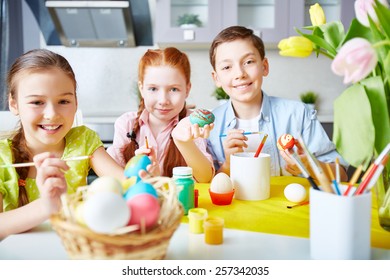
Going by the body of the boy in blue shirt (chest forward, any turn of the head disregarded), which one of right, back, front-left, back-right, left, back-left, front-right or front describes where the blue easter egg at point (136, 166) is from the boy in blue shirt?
front

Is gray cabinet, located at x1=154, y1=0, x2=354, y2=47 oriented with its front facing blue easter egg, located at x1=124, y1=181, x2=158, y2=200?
yes

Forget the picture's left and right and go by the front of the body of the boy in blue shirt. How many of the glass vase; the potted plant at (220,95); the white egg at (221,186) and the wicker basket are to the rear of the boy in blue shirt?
1

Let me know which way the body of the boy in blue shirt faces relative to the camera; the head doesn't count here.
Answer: toward the camera

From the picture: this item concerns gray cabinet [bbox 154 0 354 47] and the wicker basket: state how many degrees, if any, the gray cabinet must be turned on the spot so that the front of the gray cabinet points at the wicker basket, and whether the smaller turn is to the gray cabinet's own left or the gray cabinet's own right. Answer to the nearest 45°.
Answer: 0° — it already faces it

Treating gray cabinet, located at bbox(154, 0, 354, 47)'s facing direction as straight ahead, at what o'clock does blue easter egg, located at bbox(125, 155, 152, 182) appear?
The blue easter egg is roughly at 12 o'clock from the gray cabinet.

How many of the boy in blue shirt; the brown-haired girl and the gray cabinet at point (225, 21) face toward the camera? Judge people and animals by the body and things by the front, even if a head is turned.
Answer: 3

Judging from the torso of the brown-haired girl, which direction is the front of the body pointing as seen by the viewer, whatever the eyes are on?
toward the camera

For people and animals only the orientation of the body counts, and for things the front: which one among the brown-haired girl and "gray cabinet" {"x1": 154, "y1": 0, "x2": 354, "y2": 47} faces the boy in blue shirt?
the gray cabinet

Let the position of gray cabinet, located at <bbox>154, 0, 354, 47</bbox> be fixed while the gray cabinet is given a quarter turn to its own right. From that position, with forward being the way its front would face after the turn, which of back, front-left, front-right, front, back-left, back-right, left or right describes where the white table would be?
left

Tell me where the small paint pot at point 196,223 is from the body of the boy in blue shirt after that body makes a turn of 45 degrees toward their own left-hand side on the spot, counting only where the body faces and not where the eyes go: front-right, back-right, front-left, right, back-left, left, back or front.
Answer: front-right

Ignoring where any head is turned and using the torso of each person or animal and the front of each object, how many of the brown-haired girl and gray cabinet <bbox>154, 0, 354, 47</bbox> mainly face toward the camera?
2

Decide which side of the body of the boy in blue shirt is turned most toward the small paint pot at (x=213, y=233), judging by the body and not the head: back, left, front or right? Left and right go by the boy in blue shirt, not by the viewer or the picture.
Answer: front
